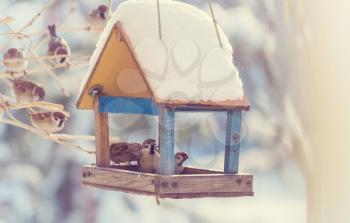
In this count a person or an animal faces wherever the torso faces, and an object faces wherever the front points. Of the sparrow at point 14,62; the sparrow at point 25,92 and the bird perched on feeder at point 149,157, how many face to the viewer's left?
0

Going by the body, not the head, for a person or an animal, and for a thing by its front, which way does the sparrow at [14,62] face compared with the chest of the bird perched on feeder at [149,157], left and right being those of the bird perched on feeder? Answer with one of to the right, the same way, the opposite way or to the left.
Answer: the same way

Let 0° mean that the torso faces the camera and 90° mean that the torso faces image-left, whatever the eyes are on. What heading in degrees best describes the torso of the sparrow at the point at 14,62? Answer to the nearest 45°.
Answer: approximately 315°

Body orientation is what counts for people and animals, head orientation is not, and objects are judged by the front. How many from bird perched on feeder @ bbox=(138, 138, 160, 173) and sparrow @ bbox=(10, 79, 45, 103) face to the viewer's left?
0

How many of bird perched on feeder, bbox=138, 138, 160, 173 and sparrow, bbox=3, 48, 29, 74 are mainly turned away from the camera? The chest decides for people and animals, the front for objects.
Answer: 0

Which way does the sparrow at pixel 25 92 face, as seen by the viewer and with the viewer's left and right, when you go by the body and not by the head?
facing to the right of the viewer
